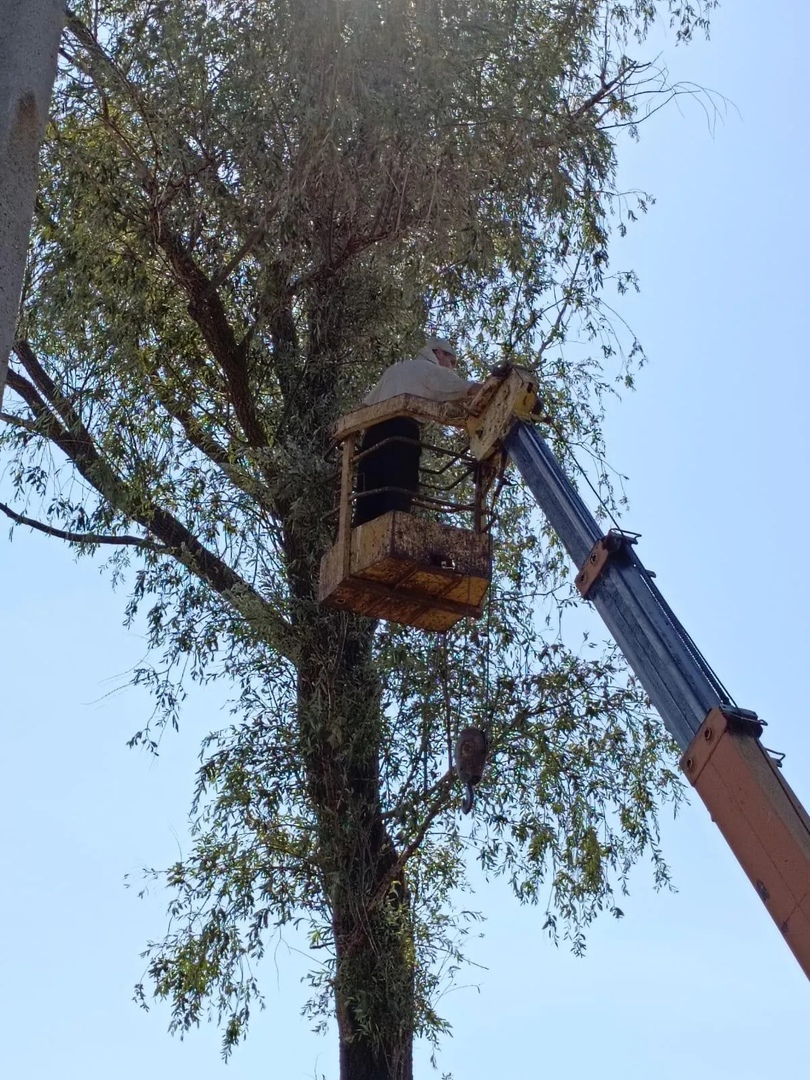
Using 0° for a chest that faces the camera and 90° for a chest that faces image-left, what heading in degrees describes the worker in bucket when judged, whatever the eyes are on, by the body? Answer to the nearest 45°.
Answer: approximately 270°
